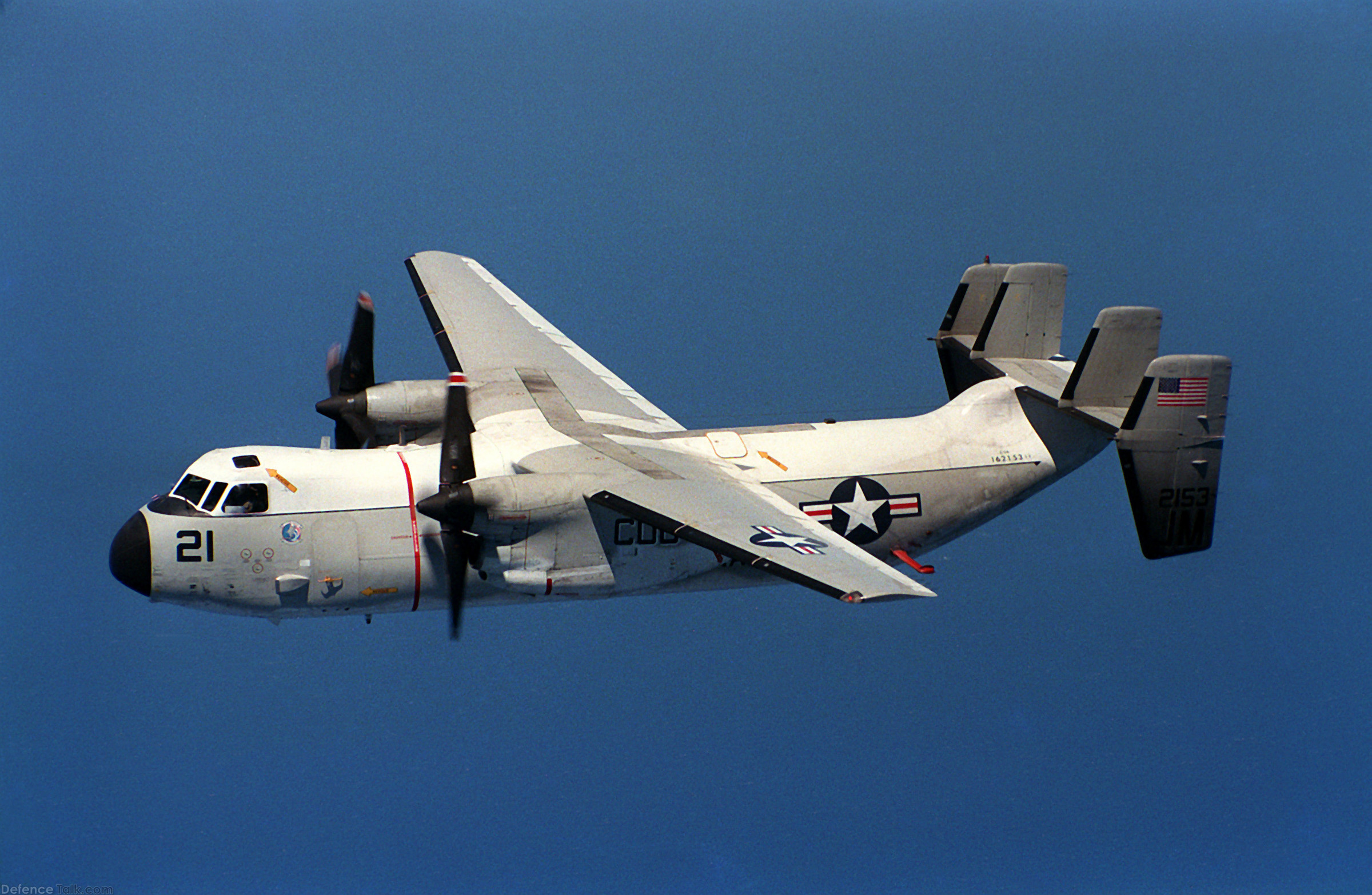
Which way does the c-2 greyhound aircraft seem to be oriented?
to the viewer's left
